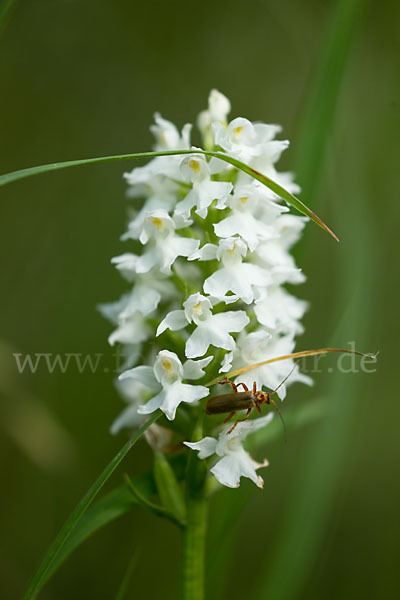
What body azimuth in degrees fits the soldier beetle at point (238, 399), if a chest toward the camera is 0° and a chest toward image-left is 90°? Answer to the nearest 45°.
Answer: approximately 270°
